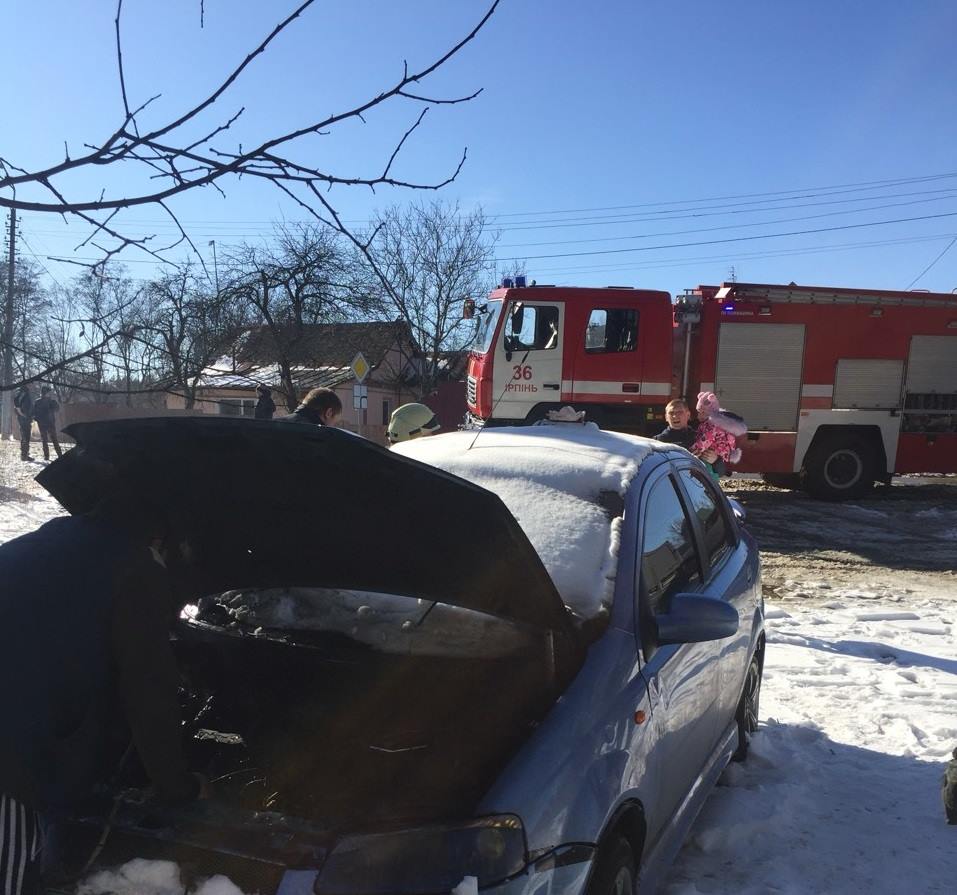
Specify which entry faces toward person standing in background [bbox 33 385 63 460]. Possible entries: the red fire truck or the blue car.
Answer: the red fire truck

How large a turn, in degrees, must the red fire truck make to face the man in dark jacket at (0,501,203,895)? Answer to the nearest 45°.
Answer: approximately 90° to its left

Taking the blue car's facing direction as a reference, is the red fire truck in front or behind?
behind

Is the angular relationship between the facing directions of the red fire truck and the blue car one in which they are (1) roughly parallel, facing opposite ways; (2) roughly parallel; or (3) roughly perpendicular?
roughly perpendicular

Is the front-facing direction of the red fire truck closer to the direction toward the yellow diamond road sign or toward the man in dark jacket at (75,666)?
the yellow diamond road sign

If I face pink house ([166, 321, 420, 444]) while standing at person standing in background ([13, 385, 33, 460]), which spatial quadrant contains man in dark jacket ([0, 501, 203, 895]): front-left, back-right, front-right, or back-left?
back-right

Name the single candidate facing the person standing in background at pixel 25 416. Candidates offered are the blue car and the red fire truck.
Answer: the red fire truck

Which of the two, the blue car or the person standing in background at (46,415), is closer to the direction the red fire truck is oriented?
the person standing in background

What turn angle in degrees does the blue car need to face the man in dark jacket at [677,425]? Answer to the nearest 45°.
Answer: approximately 180°

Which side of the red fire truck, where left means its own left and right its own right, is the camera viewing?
left

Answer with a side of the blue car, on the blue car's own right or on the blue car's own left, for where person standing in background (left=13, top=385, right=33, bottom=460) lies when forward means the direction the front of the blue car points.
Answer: on the blue car's own right

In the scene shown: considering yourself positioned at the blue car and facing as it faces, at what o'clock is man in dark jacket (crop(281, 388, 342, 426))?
The man in dark jacket is roughly at 4 o'clock from the blue car.

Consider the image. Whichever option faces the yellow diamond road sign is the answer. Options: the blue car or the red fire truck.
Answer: the red fire truck
